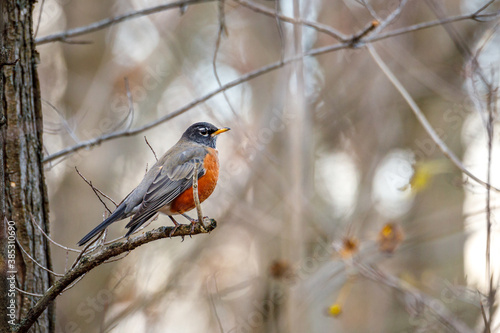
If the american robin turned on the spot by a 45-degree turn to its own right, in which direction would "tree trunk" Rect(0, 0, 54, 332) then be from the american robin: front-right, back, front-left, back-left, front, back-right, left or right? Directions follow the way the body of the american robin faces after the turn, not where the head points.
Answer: right

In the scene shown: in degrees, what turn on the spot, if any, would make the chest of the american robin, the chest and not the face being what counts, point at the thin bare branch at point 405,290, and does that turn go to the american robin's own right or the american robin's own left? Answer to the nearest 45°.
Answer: approximately 45° to the american robin's own left

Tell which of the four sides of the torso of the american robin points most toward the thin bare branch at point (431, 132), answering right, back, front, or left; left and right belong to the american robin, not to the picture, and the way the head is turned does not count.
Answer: front

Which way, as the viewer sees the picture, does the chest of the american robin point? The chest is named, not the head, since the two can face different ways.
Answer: to the viewer's right
